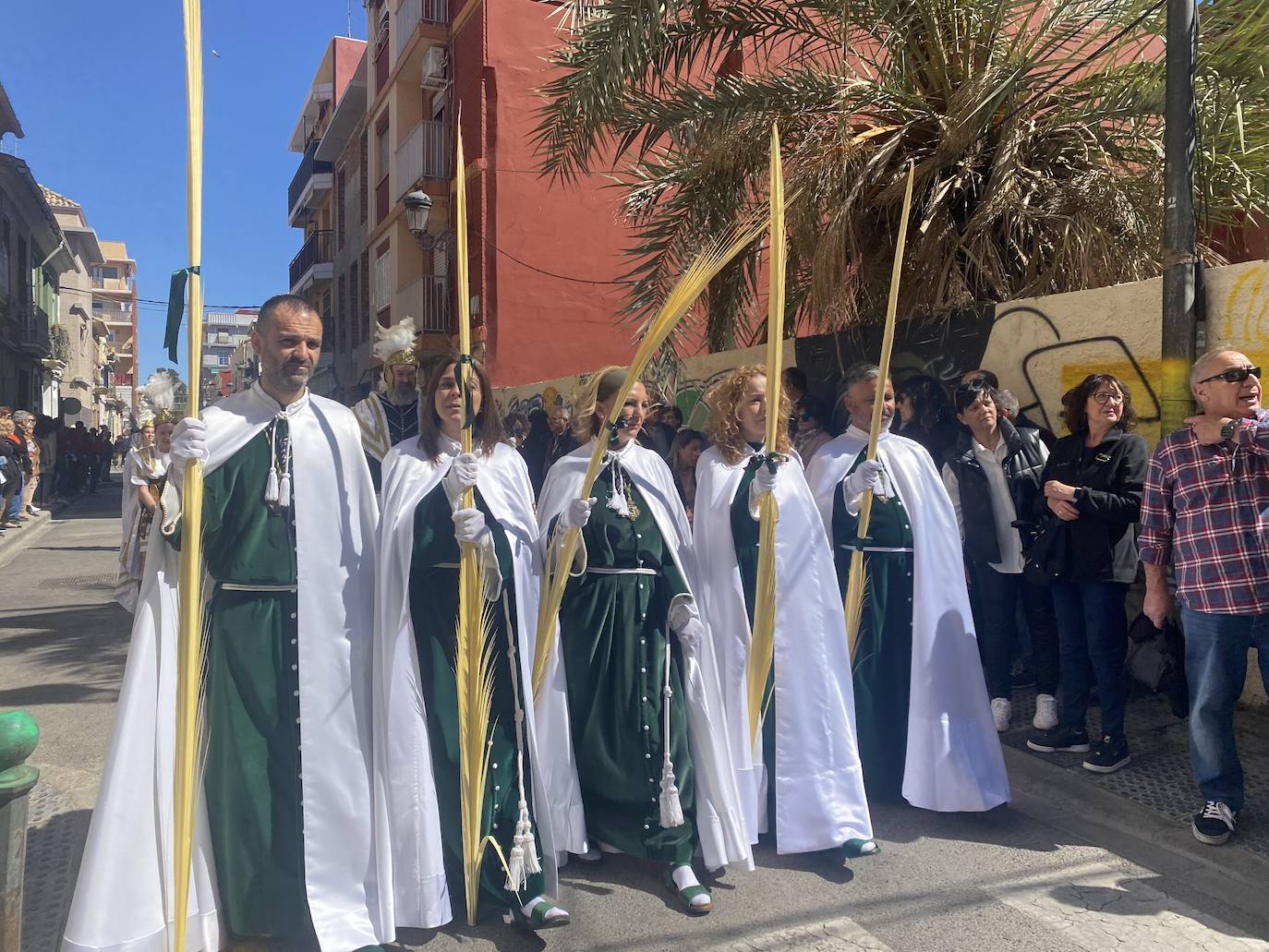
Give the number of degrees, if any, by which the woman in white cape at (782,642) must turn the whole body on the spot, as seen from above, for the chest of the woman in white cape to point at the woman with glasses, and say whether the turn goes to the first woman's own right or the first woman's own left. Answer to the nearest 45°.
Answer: approximately 90° to the first woman's own left

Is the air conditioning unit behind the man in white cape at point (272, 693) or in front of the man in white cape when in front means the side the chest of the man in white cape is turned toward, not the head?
behind

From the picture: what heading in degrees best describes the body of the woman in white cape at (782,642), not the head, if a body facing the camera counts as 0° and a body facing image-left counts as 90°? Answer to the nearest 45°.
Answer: approximately 315°

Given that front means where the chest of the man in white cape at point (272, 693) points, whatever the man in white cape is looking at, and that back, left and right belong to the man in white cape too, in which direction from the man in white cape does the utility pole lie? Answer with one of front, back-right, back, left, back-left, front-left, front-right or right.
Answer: left

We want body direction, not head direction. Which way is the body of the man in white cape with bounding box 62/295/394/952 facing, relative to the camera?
toward the camera

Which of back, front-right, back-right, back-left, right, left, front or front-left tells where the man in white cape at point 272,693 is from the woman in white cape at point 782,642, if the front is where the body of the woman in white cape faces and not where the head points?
right
